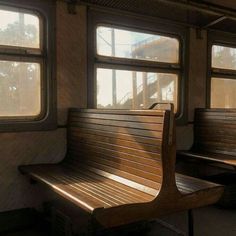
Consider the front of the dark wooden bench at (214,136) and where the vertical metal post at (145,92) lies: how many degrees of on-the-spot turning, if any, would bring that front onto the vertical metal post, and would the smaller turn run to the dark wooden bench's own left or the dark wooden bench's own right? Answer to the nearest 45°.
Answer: approximately 45° to the dark wooden bench's own right

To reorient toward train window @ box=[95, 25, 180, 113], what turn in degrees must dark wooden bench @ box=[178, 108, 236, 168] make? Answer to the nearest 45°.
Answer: approximately 45° to its right

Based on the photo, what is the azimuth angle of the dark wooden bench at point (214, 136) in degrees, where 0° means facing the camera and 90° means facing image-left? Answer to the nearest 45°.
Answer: approximately 45°

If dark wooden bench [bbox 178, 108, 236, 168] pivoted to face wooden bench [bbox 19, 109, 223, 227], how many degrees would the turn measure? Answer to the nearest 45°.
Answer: approximately 45° to its left
